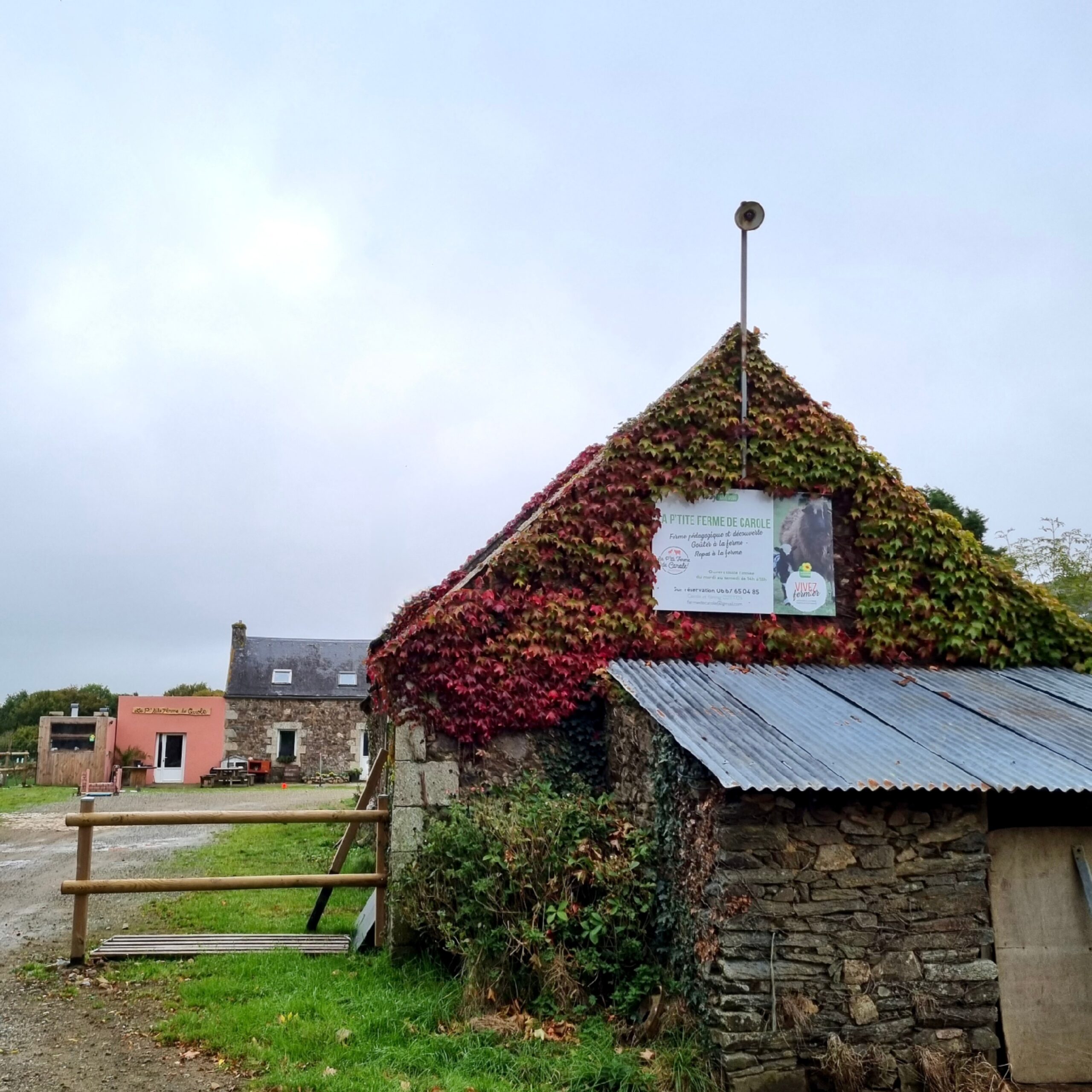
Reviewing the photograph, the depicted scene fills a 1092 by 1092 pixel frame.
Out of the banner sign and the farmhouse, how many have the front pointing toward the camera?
2

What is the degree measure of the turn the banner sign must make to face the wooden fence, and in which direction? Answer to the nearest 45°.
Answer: approximately 45° to its right

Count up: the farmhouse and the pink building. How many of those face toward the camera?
2

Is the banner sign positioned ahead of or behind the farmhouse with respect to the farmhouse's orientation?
ahead

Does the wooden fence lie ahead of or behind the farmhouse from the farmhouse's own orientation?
ahead

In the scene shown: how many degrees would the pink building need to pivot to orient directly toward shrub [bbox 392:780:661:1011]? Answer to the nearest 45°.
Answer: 0° — it already faces it

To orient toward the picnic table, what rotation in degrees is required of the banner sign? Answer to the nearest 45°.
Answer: approximately 135° to its right

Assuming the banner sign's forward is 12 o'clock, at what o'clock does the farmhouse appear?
The farmhouse is roughly at 5 o'clock from the banner sign.
